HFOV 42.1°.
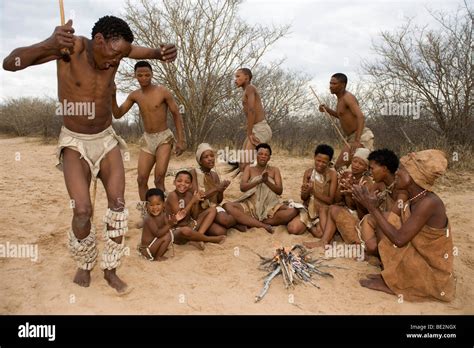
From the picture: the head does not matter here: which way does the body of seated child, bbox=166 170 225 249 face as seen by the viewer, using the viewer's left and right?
facing the viewer and to the right of the viewer

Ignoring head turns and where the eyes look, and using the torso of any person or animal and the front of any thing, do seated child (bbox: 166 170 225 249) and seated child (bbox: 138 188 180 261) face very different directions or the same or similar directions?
same or similar directions

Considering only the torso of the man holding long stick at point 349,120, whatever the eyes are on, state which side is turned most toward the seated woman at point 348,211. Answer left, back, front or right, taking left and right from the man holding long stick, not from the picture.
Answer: left

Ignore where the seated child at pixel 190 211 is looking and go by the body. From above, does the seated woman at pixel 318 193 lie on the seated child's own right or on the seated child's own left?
on the seated child's own left

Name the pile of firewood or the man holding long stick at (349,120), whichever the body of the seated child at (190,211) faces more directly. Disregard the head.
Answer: the pile of firewood

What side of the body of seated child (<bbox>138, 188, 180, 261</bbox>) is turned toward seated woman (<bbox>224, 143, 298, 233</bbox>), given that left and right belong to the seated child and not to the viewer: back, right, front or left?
left

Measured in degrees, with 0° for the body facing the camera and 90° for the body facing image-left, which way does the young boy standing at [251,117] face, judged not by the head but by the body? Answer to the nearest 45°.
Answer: approximately 90°

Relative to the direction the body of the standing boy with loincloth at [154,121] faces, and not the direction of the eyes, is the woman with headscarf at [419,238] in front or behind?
in front

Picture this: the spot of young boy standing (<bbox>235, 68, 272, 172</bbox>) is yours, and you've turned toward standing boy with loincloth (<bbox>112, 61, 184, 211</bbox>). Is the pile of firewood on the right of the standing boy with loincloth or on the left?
left

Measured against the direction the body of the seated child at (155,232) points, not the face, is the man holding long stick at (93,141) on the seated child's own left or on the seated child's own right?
on the seated child's own right

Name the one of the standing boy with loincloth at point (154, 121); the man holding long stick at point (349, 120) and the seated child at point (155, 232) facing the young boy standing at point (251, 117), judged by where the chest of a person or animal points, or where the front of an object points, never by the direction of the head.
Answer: the man holding long stick

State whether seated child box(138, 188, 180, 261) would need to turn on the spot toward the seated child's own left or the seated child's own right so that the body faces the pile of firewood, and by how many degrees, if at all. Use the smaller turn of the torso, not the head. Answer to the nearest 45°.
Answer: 0° — they already face it

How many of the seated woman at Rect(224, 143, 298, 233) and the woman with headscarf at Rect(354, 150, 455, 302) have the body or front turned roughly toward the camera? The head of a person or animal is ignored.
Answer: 1

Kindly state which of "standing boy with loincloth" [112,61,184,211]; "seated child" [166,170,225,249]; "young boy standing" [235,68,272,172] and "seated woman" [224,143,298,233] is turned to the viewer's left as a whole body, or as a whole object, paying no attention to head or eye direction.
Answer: the young boy standing

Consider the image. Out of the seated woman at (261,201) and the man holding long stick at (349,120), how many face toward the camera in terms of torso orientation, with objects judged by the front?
1

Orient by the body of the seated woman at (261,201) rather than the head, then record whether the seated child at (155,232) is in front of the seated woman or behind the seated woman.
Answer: in front
